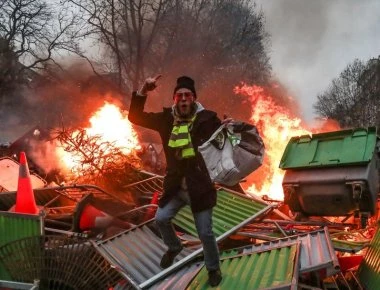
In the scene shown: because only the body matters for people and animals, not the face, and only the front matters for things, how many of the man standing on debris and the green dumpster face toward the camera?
2

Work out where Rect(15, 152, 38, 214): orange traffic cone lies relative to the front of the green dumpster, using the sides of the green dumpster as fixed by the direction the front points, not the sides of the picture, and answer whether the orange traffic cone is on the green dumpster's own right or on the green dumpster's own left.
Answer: on the green dumpster's own right

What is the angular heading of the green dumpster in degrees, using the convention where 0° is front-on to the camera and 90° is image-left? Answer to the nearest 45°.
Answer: approximately 0°

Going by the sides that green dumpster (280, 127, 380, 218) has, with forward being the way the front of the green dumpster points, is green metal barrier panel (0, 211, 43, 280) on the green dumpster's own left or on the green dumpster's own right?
on the green dumpster's own right

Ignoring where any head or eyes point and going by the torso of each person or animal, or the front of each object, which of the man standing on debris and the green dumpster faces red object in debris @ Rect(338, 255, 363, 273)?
the green dumpster

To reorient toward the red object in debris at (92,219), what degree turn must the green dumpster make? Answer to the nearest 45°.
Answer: approximately 45° to its right

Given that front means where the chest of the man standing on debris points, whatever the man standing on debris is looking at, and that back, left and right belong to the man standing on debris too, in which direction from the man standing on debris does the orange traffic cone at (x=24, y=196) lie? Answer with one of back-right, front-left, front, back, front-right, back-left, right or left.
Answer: back-right
